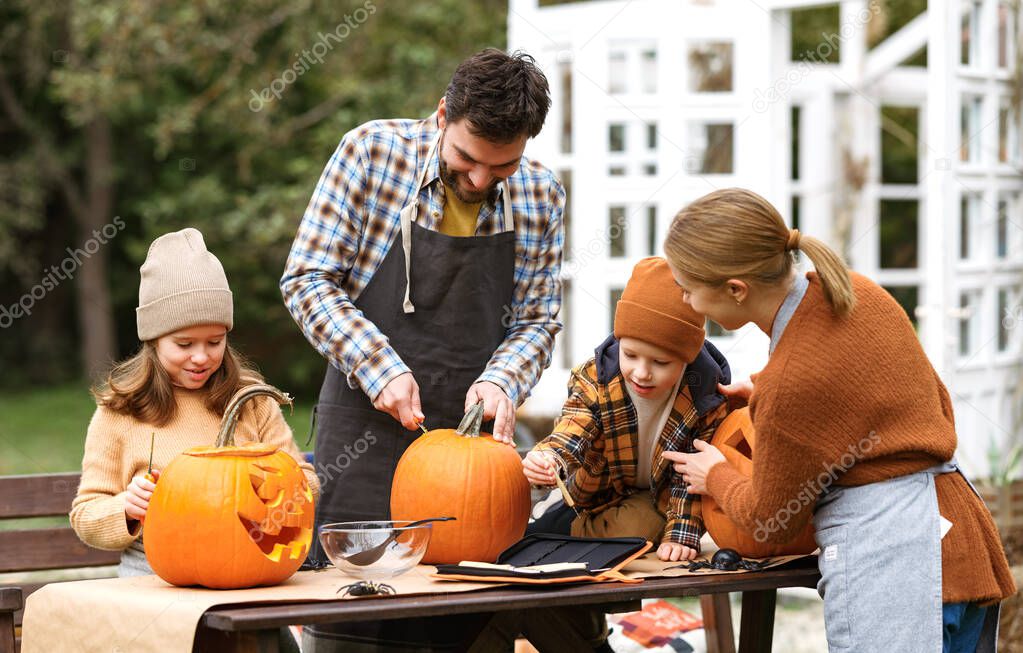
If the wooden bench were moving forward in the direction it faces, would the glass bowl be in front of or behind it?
in front

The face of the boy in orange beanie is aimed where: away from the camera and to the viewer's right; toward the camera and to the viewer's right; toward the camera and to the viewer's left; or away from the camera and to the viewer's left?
toward the camera and to the viewer's left

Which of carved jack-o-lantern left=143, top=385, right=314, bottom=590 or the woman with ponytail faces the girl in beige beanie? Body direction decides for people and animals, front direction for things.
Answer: the woman with ponytail

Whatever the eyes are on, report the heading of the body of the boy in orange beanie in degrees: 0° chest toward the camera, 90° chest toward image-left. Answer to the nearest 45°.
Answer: approximately 0°

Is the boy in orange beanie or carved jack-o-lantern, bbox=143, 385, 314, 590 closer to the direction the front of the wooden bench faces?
the carved jack-o-lantern

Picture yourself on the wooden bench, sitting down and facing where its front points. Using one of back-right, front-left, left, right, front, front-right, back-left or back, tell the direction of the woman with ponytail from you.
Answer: front-left

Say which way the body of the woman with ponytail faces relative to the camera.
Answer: to the viewer's left

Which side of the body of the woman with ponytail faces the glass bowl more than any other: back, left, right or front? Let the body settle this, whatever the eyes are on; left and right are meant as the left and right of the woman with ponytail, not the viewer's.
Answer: front

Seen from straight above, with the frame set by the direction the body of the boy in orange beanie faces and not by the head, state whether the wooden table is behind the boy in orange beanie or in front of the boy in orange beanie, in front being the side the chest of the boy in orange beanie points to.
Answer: in front

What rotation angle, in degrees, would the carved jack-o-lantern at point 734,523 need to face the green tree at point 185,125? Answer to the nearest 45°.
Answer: approximately 135° to its right
